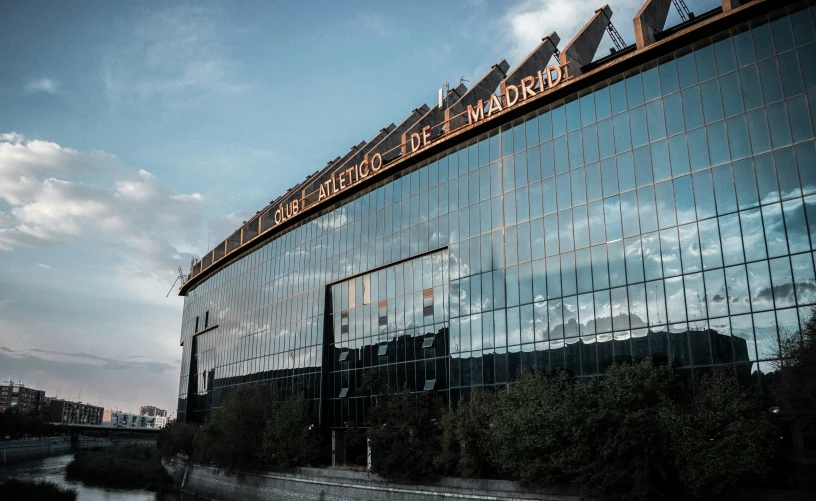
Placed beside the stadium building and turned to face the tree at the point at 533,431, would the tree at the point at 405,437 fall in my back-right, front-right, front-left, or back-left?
front-right

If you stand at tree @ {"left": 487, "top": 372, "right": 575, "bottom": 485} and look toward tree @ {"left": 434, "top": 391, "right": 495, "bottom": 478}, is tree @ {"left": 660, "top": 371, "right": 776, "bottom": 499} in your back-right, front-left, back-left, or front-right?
back-right

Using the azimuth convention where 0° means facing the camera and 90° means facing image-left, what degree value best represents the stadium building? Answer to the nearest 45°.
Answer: approximately 45°
